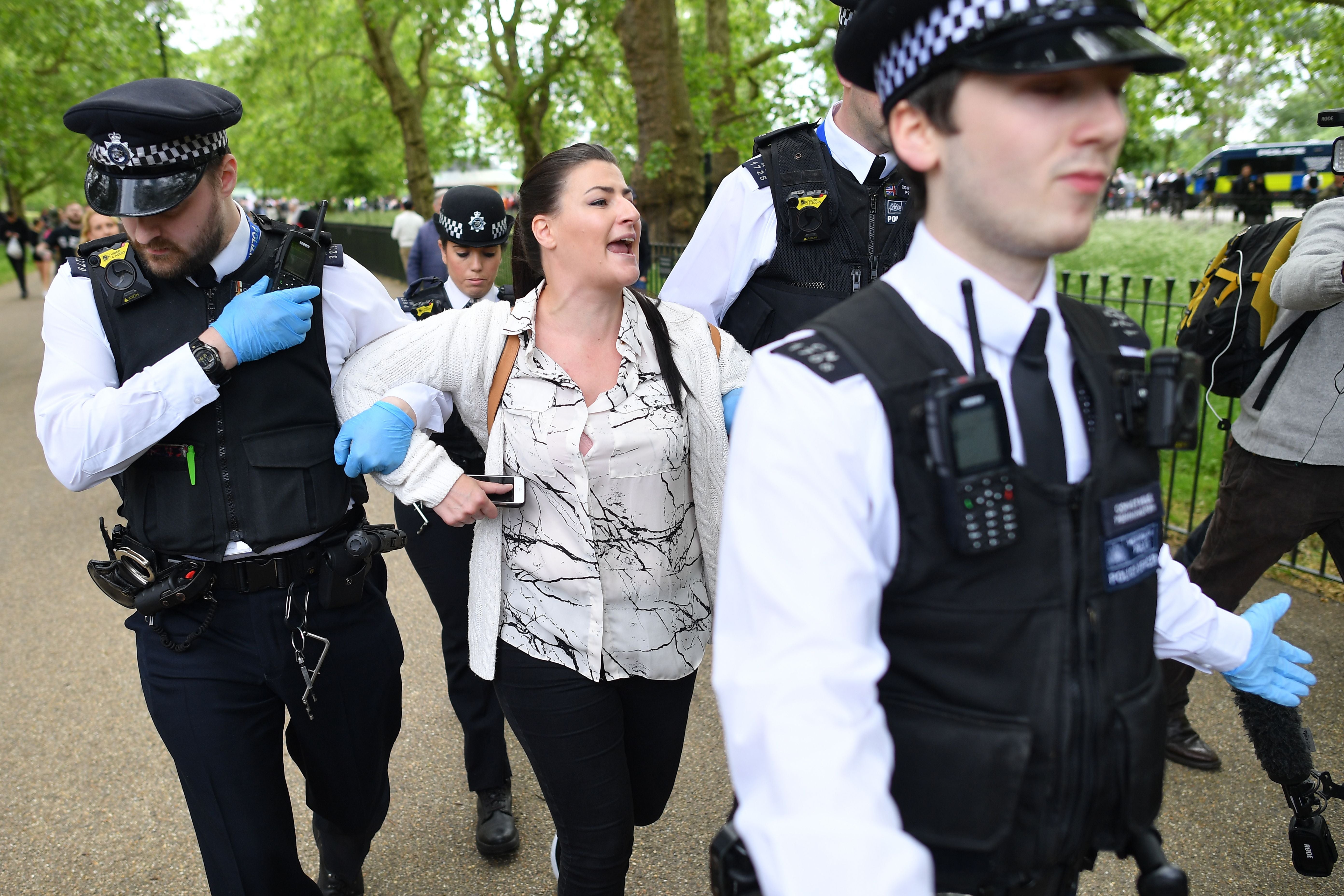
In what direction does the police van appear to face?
to the viewer's left

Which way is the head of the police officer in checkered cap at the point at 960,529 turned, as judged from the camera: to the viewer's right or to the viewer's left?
to the viewer's right

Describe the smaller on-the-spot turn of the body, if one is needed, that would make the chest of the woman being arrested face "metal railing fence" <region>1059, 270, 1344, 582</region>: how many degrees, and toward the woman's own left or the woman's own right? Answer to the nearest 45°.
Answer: approximately 135° to the woman's own left

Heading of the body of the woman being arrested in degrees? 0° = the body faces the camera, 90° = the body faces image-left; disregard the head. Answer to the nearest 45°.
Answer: approximately 0°

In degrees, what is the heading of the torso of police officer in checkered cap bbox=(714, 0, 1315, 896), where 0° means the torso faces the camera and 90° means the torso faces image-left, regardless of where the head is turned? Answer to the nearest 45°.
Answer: approximately 315°
